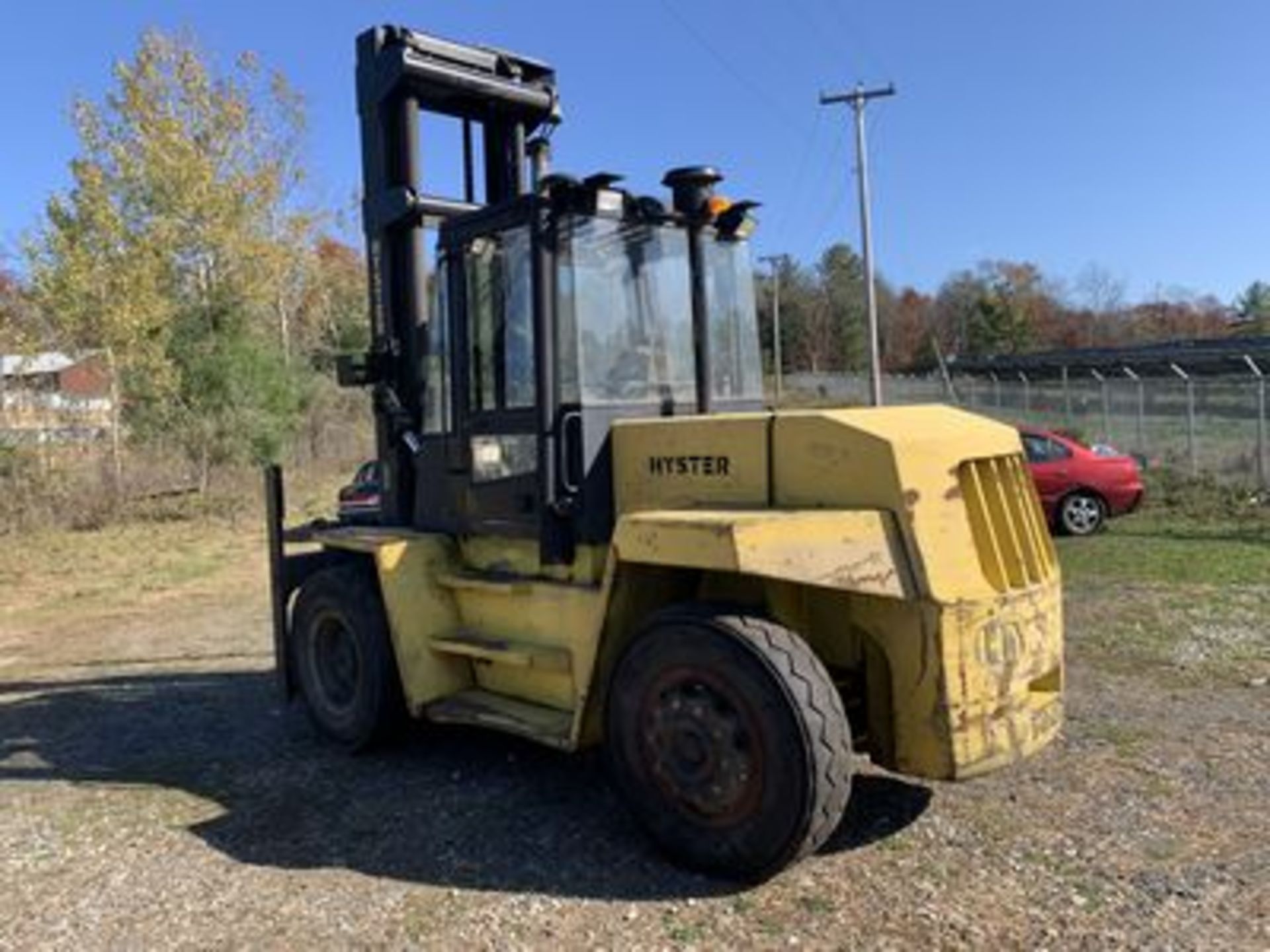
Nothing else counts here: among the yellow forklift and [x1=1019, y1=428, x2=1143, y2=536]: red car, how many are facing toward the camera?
0

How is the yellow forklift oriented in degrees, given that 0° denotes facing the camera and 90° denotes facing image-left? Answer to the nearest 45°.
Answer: approximately 135°

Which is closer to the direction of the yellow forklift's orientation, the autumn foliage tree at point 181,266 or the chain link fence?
the autumn foliage tree

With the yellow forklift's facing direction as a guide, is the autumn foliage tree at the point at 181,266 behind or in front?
in front
